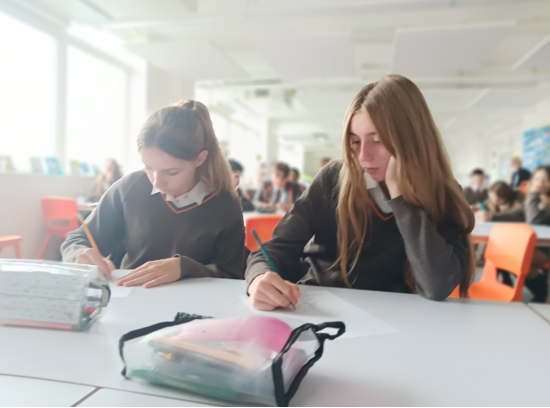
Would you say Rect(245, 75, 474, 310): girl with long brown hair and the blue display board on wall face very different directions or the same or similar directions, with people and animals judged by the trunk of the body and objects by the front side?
same or similar directions

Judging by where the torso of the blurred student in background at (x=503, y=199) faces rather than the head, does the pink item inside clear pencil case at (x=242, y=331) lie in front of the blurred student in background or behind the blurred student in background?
in front

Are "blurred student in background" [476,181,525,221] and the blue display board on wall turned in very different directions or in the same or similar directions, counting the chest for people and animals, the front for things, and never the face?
same or similar directions

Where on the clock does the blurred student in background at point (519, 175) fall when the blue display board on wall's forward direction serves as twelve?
The blurred student in background is roughly at 11 o'clock from the blue display board on wall.

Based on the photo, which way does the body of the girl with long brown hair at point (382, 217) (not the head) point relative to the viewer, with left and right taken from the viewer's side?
facing the viewer and to the left of the viewer

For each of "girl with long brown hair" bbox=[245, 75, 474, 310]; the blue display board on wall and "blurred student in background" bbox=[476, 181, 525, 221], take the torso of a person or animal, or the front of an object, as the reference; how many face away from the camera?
0

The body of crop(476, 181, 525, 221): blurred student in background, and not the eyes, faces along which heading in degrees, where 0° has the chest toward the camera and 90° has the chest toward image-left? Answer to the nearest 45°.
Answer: approximately 45°

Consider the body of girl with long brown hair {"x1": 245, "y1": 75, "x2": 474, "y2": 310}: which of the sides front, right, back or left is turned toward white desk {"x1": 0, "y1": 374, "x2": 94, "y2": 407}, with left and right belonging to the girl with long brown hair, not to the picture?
front

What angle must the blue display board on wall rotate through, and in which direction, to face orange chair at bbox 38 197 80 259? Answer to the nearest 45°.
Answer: approximately 45° to its left

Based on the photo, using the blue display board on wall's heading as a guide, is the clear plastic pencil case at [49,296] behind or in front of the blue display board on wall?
in front

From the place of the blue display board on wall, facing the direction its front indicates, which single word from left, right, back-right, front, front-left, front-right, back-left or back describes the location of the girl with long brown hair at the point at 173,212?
front-left

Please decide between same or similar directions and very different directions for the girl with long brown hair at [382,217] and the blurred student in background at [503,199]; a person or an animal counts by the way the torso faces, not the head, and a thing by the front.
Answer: same or similar directions

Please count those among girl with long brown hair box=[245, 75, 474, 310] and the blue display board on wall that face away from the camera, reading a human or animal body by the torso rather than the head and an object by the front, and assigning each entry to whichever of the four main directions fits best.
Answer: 0
